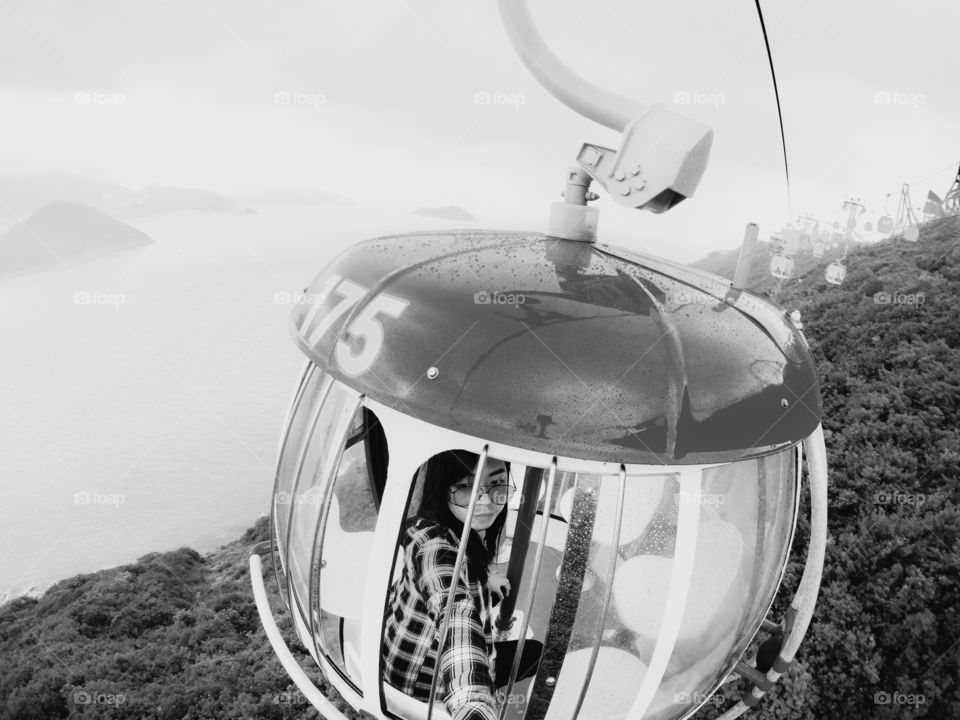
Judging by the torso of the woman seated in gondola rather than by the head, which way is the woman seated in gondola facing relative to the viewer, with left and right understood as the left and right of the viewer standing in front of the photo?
facing the viewer and to the right of the viewer

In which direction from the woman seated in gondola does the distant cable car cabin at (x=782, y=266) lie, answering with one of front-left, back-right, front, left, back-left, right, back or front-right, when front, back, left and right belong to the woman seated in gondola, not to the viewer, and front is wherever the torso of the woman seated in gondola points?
left

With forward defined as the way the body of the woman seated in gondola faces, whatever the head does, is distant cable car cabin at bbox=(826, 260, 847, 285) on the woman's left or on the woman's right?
on the woman's left

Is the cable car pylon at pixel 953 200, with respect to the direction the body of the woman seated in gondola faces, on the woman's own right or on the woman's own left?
on the woman's own left
